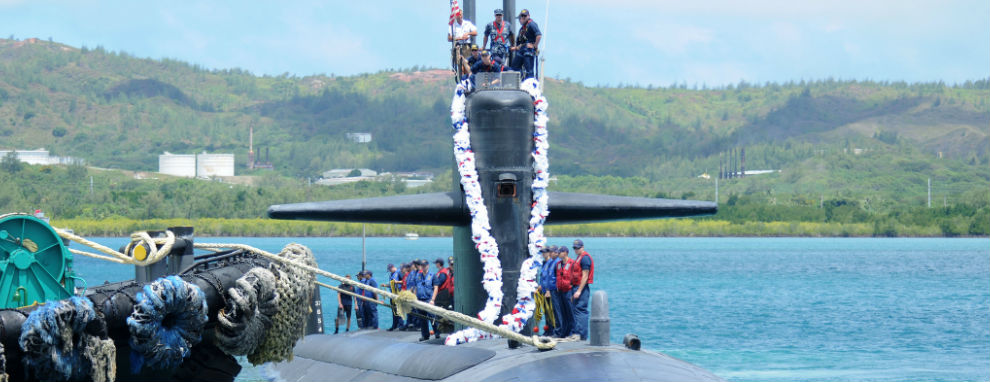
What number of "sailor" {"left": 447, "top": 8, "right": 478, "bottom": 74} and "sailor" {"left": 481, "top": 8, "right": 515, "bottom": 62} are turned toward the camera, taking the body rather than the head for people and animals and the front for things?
2

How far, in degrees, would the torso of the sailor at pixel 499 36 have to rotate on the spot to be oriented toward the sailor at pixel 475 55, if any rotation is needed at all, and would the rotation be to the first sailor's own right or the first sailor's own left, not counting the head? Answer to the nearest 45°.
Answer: approximately 45° to the first sailor's own right

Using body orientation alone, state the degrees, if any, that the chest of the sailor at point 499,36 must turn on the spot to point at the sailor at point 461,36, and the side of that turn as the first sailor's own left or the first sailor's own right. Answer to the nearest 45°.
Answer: approximately 90° to the first sailor's own right

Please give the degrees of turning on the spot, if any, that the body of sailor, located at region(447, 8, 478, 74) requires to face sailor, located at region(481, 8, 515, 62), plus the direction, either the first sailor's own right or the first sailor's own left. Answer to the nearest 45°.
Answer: approximately 90° to the first sailor's own left

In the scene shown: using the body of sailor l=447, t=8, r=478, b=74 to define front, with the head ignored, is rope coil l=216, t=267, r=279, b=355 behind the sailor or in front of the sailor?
in front

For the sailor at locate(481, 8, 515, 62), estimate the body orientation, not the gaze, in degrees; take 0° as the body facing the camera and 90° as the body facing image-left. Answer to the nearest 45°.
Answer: approximately 0°
